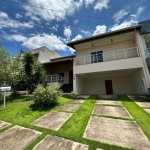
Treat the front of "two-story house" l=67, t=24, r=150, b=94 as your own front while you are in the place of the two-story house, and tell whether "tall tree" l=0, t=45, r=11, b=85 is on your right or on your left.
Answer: on your right

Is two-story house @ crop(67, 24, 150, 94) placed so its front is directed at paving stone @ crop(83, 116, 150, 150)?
yes

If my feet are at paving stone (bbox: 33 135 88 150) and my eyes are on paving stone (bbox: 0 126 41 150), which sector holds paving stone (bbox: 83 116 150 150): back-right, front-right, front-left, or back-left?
back-right

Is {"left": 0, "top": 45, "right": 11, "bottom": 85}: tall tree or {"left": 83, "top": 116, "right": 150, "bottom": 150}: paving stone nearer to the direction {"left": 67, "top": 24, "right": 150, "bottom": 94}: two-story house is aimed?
the paving stone

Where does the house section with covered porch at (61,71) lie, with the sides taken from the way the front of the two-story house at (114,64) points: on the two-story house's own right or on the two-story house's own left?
on the two-story house's own right

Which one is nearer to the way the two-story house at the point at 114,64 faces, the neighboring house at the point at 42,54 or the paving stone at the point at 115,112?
the paving stone

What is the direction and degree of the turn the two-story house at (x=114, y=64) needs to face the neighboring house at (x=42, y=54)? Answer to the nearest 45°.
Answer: approximately 90° to its right

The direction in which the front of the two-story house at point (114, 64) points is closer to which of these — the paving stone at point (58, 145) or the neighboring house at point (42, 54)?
the paving stone

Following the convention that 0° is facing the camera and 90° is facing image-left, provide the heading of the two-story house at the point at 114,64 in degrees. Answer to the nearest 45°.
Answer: approximately 0°

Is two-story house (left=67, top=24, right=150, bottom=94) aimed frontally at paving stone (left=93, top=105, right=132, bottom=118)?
yes

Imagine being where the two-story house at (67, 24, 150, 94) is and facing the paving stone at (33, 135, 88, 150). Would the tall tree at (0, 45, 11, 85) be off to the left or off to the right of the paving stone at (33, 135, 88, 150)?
right

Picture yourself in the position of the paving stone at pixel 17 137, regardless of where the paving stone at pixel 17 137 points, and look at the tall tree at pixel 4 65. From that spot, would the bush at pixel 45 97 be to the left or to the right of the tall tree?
right

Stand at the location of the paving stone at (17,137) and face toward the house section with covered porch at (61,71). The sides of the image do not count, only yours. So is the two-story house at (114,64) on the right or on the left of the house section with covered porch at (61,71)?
right
